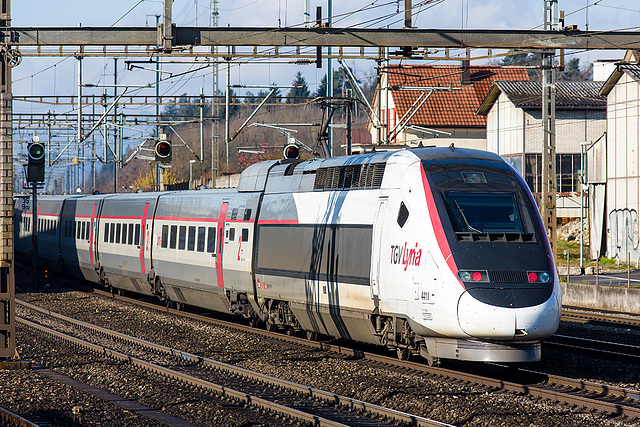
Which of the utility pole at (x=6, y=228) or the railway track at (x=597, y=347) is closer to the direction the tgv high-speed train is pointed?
the railway track

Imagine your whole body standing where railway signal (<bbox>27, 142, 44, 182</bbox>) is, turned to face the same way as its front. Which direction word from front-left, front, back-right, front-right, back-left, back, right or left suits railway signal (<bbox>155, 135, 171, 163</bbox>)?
left

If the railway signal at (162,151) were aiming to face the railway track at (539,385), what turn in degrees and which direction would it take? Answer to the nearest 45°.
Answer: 0° — it already faces it

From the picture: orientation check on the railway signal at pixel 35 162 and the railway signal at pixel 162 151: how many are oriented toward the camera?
2

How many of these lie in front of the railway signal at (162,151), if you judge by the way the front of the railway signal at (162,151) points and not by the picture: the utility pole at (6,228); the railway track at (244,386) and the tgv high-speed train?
3

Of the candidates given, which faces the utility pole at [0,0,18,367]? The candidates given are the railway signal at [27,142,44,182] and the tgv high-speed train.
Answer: the railway signal

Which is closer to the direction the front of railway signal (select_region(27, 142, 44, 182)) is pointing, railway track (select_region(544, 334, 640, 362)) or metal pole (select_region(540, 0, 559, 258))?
the railway track

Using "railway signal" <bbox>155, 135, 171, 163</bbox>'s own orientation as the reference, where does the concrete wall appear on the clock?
The concrete wall is roughly at 10 o'clock from the railway signal.

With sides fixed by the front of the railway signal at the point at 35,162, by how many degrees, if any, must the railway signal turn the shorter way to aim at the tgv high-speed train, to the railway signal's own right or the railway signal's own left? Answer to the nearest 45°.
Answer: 0° — it already faces it

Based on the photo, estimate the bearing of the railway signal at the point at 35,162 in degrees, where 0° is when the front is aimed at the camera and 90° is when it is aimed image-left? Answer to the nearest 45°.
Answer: approximately 0°

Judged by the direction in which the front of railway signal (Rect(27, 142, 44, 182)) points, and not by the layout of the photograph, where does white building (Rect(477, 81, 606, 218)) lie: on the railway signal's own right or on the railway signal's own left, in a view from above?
on the railway signal's own left

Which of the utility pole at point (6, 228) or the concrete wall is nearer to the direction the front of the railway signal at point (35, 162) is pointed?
the utility pole

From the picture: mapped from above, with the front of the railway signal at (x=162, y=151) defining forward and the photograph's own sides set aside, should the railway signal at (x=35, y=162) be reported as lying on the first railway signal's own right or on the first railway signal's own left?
on the first railway signal's own right

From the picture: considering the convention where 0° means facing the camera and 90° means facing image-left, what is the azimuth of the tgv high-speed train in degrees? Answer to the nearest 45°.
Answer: approximately 315°

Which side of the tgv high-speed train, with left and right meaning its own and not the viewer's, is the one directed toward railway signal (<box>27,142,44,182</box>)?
back
